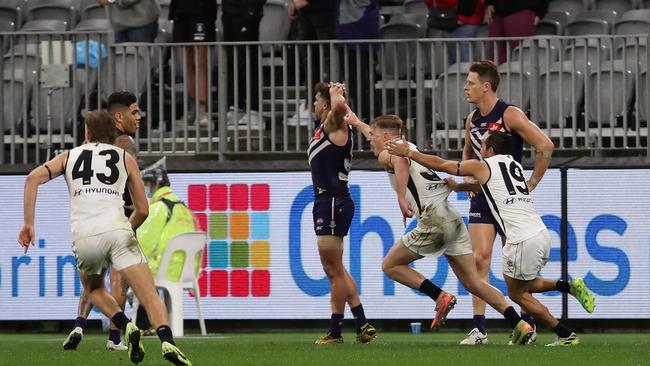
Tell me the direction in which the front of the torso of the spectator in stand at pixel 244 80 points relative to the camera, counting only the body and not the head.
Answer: toward the camera

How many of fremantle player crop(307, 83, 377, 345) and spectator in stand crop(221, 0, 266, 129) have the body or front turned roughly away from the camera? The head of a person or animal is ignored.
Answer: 0

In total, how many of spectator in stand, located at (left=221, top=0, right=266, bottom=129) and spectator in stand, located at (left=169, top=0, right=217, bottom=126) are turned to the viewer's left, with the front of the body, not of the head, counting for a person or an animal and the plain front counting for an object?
0

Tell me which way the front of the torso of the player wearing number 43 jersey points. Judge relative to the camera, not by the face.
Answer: away from the camera

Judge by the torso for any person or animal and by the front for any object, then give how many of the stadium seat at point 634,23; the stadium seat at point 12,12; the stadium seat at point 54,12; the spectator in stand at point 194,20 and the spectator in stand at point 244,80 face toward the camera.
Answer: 5

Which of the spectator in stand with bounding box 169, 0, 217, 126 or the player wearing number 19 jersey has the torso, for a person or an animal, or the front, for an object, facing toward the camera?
the spectator in stand

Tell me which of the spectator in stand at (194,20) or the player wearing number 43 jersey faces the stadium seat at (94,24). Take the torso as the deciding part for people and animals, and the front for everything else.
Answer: the player wearing number 43 jersey

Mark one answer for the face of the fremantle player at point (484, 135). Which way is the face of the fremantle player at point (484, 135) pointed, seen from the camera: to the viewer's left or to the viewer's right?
to the viewer's left

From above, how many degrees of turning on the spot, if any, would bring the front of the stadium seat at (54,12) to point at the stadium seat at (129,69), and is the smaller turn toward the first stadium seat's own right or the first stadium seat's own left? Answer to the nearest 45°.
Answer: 0° — it already faces it
